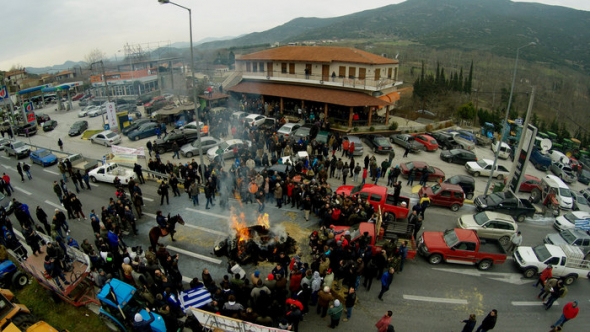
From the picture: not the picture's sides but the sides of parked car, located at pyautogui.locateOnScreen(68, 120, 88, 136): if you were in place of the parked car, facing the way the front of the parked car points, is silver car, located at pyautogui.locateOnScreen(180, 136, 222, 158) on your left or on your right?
on your left

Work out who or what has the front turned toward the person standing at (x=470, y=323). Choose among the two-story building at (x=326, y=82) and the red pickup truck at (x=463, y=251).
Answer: the two-story building

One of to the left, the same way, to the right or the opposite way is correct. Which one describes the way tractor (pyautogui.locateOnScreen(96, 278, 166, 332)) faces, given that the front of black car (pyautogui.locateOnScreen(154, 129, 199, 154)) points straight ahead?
to the left

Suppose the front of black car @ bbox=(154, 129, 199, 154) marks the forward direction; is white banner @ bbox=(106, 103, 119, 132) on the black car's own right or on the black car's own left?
on the black car's own right

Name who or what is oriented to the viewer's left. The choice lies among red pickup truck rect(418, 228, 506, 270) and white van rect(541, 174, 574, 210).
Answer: the red pickup truck

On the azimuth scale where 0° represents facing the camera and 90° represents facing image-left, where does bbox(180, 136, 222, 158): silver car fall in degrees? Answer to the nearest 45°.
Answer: approximately 45°
